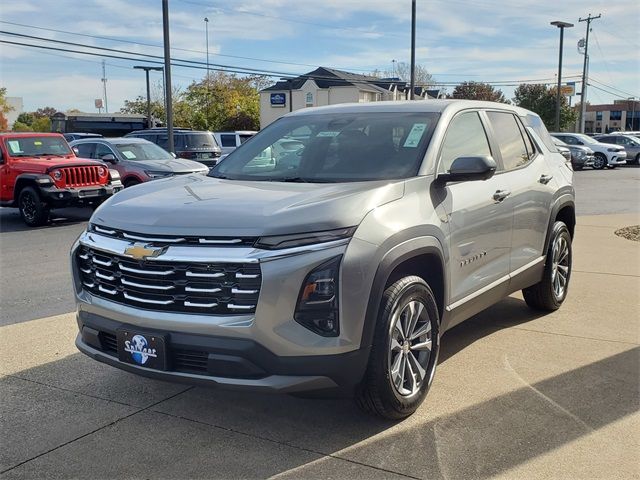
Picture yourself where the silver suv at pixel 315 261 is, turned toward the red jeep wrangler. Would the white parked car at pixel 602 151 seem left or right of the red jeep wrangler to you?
right

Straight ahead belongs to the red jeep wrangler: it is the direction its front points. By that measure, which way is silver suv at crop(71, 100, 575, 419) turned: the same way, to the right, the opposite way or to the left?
to the right

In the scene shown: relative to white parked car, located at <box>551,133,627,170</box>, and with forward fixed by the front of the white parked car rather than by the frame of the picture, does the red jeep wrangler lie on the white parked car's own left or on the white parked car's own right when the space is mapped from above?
on the white parked car's own right

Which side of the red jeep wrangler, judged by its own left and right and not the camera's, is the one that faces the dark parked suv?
left

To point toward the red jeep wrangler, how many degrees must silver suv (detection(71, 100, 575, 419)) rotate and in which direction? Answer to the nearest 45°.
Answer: approximately 90° to its right

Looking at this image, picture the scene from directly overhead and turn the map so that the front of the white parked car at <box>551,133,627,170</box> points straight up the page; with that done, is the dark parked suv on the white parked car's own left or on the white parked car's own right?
on the white parked car's own right

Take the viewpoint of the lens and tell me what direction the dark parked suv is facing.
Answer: facing away from the viewer and to the left of the viewer

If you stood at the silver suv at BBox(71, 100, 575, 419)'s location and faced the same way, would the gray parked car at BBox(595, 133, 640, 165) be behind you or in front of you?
behind

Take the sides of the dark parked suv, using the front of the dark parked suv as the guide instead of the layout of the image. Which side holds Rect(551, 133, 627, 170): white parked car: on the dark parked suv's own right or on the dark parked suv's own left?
on the dark parked suv's own right

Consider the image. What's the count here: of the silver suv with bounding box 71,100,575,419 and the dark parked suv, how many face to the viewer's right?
0

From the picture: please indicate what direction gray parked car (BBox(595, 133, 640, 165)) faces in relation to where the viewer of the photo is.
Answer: facing the viewer and to the right of the viewer

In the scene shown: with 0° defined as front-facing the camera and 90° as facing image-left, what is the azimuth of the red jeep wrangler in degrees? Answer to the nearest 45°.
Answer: approximately 315°

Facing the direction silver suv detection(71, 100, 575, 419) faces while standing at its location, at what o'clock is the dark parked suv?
The dark parked suv is roughly at 4 o'clock from the silver suv.
